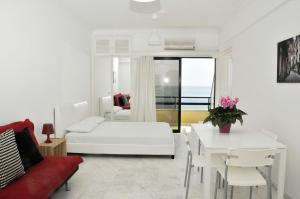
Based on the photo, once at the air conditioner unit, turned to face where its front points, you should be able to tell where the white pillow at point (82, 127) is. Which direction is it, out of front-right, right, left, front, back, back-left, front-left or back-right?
front-right

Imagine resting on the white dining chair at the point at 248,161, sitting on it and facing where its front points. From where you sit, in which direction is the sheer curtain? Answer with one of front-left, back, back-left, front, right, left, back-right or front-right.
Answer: front

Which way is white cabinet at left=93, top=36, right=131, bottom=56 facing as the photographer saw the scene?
facing the viewer

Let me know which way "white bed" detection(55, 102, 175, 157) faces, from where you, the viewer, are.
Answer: facing to the right of the viewer

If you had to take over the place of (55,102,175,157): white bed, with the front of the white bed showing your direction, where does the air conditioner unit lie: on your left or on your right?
on your left

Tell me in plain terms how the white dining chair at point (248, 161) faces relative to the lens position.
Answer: facing away from the viewer and to the left of the viewer

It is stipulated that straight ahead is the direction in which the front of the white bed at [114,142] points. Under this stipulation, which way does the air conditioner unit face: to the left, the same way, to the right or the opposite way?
to the right

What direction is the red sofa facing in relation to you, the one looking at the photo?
facing the viewer and to the right of the viewer

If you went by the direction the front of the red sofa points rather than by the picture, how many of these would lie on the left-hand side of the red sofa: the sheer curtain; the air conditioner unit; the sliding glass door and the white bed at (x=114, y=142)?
4

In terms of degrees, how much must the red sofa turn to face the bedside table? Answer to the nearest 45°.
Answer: approximately 135° to its left

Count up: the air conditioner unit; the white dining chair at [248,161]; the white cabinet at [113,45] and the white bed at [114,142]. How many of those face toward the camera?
2

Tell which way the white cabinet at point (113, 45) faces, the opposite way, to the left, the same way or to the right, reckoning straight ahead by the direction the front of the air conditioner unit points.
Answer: the same way

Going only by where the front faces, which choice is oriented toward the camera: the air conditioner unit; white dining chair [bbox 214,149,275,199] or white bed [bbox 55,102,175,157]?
the air conditioner unit

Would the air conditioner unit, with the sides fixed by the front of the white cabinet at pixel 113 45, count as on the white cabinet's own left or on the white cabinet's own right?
on the white cabinet's own left
